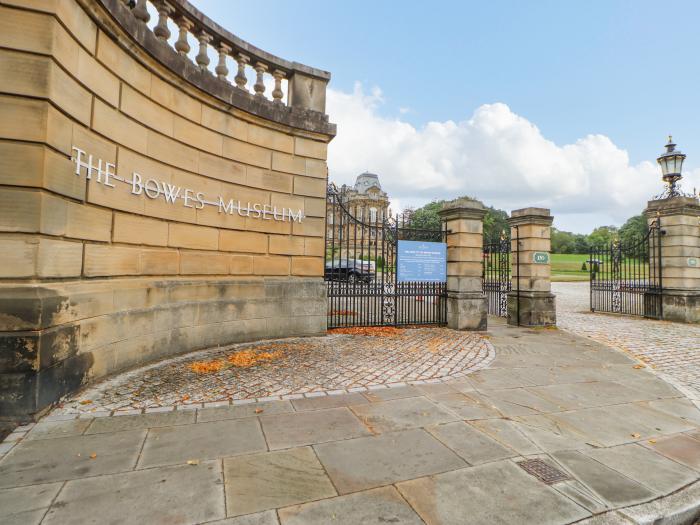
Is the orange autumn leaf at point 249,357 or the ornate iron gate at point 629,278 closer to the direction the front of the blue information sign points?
the orange autumn leaf

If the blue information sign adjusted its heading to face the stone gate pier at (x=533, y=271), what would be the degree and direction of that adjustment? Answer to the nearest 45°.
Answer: approximately 135° to its left

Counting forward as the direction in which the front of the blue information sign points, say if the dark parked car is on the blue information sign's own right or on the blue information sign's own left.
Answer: on the blue information sign's own right

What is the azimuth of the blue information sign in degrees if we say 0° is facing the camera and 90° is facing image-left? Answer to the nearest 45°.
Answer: approximately 0°

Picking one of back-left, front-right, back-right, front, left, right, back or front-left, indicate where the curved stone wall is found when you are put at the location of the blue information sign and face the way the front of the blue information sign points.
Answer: front-right

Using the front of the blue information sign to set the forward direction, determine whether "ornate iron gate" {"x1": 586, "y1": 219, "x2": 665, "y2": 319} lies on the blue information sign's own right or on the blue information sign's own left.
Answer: on the blue information sign's own left

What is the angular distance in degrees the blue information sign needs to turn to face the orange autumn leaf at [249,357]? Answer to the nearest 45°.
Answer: approximately 45° to its right

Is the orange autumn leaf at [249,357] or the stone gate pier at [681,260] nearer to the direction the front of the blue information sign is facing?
the orange autumn leaf
